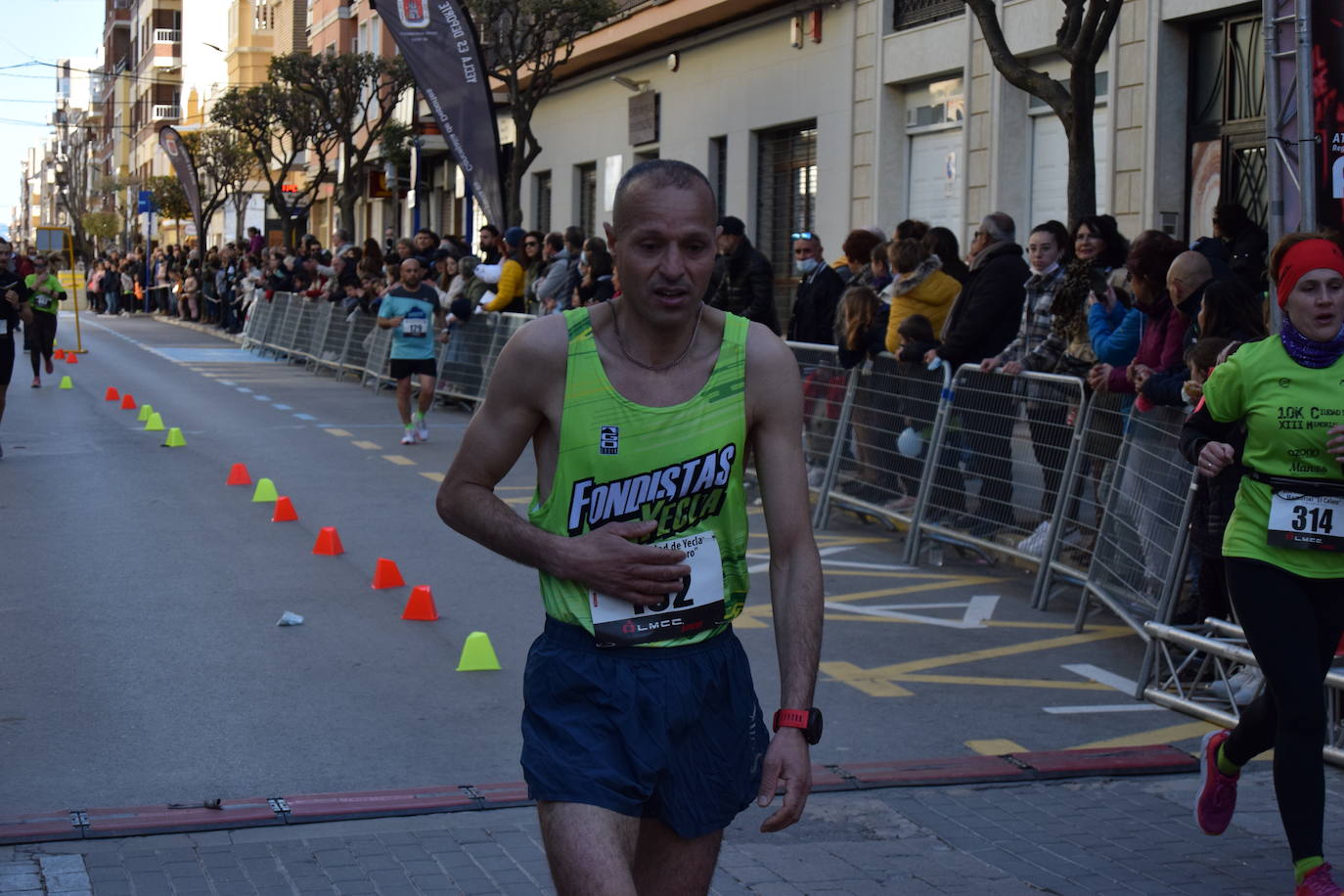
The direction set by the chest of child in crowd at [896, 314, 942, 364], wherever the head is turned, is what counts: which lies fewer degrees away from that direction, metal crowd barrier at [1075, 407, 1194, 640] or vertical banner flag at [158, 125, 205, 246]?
the vertical banner flag

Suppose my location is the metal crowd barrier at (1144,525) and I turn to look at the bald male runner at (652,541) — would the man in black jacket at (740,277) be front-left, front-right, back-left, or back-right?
back-right

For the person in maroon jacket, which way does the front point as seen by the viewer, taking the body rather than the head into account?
to the viewer's left

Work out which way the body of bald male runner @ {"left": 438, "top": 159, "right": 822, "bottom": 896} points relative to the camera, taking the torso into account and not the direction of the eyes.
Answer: toward the camera

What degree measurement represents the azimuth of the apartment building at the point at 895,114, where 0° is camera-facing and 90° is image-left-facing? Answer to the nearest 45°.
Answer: approximately 45°

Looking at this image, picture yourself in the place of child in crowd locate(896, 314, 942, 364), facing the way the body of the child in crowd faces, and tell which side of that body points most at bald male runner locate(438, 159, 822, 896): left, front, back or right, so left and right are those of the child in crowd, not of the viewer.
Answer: left

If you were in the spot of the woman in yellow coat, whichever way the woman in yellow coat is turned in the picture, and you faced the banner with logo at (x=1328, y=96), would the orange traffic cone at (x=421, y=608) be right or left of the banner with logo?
right

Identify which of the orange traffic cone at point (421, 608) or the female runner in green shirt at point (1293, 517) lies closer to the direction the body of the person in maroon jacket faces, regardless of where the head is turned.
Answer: the orange traffic cone

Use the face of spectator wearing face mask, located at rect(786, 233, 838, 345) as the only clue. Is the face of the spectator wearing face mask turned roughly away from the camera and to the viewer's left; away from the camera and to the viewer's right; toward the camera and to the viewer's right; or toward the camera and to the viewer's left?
toward the camera and to the viewer's left

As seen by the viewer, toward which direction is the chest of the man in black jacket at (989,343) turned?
to the viewer's left

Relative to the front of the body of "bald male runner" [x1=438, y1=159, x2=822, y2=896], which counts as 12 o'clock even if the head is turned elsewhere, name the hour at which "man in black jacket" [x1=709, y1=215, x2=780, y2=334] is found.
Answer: The man in black jacket is roughly at 6 o'clock from the bald male runner.

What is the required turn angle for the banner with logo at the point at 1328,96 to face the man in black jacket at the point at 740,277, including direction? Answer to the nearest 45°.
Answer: approximately 135° to its right

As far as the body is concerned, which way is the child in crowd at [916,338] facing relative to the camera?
to the viewer's left

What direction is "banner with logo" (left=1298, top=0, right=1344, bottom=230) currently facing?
toward the camera
